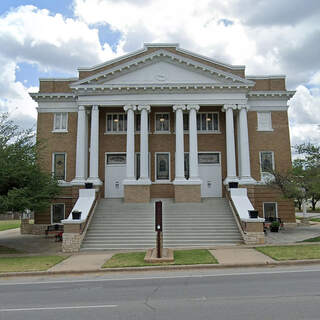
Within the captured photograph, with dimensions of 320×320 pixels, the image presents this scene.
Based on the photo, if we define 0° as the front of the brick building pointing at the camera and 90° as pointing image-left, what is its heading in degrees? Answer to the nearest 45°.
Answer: approximately 0°

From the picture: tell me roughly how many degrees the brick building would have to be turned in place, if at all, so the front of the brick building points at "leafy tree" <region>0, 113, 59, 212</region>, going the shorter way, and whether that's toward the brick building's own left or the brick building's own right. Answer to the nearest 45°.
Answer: approximately 45° to the brick building's own right
